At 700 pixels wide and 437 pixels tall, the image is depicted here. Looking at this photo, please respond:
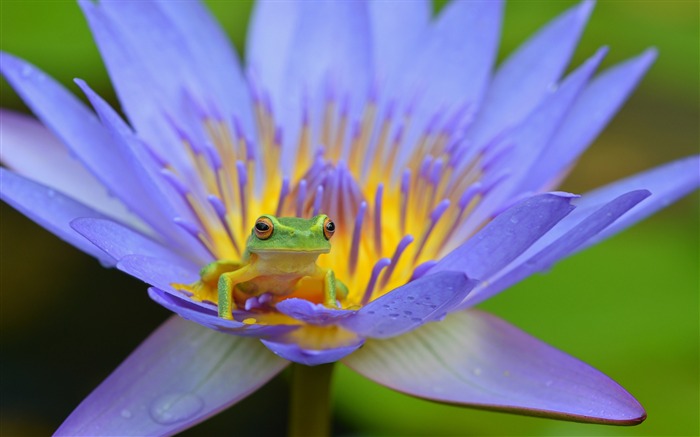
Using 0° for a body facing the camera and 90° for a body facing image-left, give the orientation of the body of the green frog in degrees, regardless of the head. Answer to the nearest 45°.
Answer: approximately 315°

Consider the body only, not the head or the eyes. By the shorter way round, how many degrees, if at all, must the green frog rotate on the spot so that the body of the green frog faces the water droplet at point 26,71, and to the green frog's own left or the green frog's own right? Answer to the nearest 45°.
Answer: approximately 135° to the green frog's own right
